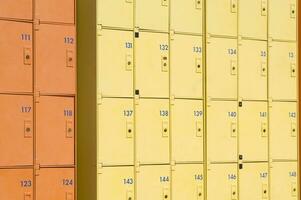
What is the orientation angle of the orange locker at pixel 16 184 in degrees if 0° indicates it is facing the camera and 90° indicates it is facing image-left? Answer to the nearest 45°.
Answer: approximately 0°
